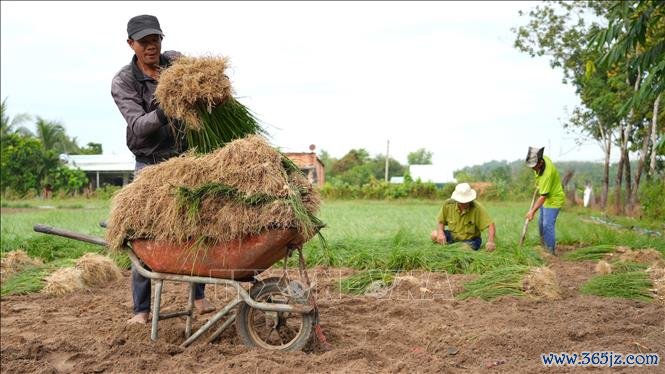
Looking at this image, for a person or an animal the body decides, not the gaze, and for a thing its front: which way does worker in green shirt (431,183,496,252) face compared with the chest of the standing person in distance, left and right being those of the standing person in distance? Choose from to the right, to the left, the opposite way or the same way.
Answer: to the left

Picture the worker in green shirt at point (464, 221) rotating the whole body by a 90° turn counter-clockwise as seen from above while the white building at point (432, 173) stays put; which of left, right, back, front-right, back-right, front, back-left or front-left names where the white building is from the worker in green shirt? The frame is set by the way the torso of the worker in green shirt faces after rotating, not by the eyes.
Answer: left

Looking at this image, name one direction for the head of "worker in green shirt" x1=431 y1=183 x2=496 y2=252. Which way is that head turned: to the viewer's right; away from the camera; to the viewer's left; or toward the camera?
toward the camera

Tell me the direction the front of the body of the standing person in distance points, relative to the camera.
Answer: to the viewer's left

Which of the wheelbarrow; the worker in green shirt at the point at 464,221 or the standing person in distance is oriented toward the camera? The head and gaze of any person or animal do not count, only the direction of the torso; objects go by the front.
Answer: the worker in green shirt

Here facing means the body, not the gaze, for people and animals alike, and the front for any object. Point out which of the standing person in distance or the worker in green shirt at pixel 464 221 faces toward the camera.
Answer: the worker in green shirt

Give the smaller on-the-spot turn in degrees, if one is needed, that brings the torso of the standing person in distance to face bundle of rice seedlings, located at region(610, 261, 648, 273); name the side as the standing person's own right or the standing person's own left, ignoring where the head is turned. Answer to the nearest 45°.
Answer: approximately 135° to the standing person's own left

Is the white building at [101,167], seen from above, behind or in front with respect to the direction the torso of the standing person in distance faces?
in front

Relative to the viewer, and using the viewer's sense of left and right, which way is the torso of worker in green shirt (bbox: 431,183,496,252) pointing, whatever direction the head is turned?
facing the viewer

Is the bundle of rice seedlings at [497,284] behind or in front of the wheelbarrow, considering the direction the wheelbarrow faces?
in front

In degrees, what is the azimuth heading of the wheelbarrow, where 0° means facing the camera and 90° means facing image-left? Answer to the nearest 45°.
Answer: approximately 270°

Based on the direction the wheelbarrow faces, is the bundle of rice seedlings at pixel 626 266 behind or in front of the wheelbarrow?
in front

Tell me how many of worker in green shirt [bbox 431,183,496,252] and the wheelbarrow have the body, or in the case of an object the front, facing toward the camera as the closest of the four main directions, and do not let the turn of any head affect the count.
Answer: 1

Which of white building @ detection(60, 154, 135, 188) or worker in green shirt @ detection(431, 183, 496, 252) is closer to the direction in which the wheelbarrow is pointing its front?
the worker in green shirt

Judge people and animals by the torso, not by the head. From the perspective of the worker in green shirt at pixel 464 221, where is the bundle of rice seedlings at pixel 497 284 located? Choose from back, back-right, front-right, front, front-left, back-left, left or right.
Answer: front
